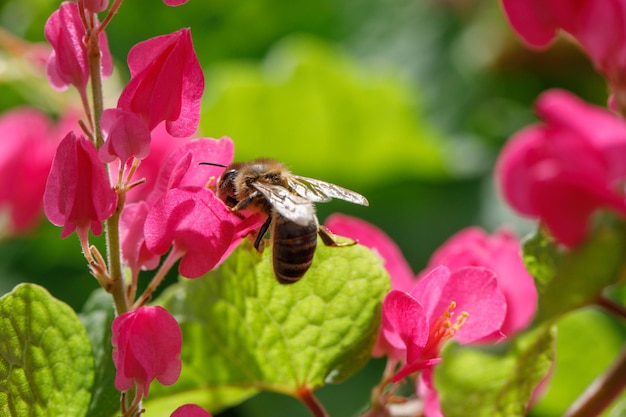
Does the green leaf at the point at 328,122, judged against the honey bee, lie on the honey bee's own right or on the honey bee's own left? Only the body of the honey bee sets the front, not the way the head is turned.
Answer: on the honey bee's own right

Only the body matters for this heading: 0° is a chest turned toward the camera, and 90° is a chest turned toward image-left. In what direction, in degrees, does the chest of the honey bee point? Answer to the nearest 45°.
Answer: approximately 90°
